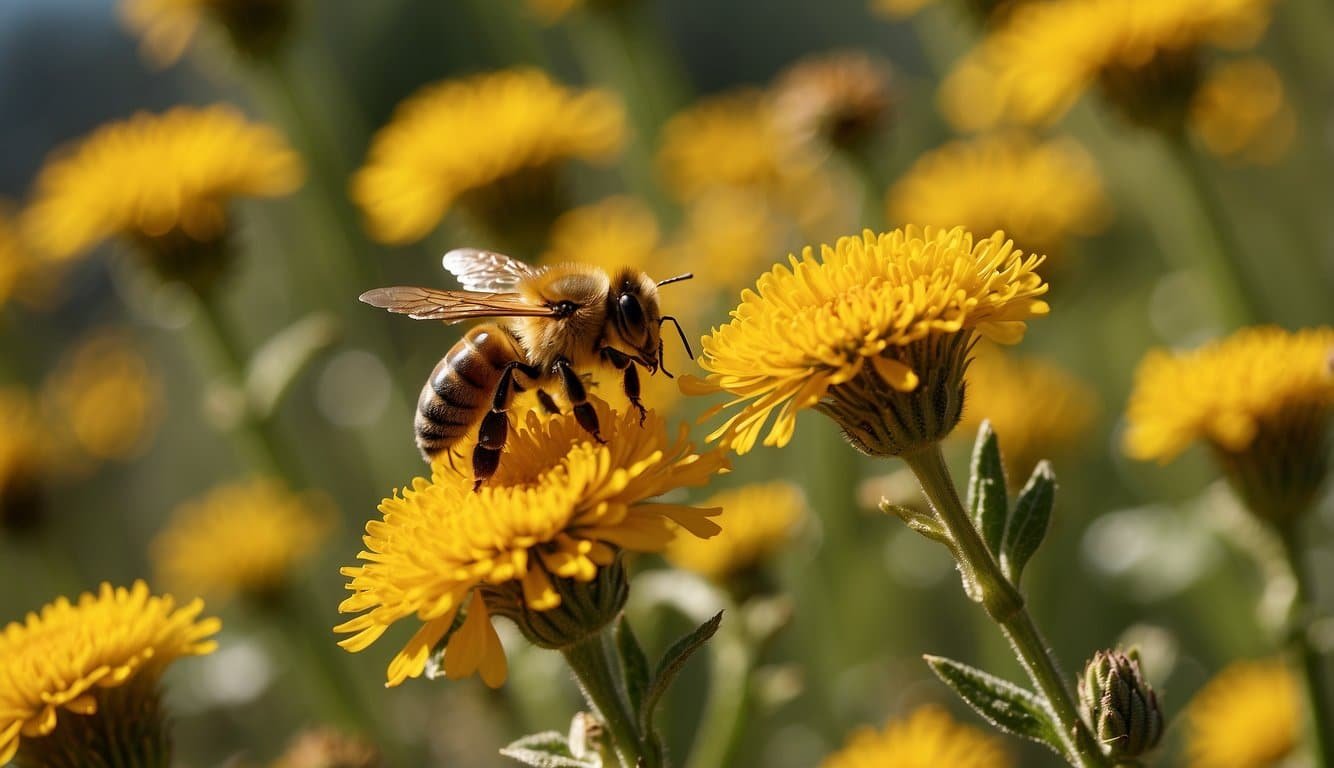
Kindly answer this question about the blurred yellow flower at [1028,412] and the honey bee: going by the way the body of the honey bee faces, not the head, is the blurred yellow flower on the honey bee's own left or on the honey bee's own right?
on the honey bee's own left

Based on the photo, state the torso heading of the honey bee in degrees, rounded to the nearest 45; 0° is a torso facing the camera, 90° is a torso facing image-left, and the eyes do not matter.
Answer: approximately 270°

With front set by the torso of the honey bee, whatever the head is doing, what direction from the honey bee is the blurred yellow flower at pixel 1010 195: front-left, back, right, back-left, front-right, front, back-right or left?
front-left

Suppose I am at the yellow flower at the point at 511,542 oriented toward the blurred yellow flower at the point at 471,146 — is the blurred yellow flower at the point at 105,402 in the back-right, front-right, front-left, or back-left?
front-left

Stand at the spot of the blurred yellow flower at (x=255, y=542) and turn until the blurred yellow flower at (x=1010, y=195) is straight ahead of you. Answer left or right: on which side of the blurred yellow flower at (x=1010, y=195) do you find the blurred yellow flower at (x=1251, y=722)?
right

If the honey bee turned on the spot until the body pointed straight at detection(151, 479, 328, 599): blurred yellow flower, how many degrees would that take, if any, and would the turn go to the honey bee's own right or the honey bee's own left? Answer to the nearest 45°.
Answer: approximately 135° to the honey bee's own left

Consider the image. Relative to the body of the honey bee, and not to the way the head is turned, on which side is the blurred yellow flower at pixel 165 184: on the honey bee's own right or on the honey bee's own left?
on the honey bee's own left

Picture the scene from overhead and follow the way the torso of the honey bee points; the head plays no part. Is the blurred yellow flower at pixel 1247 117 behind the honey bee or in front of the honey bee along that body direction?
in front

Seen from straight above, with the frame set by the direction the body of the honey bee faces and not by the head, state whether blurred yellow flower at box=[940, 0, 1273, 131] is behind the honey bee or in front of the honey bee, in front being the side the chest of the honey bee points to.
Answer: in front

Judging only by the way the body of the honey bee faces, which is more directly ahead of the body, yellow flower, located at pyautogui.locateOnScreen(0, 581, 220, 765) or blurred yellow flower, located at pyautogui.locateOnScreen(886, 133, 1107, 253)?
the blurred yellow flower

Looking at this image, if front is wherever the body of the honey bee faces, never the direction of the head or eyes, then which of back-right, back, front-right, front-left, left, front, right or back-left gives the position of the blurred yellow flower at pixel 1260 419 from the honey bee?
front
